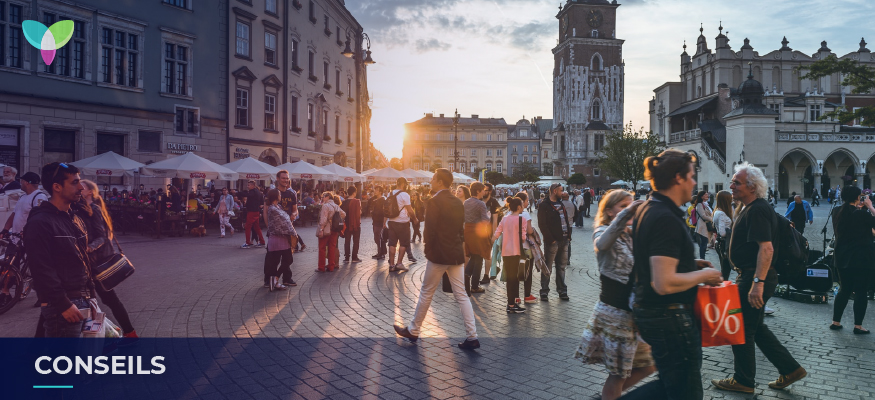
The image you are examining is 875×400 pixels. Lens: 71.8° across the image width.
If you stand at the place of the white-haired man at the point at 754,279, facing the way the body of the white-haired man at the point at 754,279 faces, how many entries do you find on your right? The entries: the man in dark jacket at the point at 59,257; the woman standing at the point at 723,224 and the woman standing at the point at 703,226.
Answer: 2

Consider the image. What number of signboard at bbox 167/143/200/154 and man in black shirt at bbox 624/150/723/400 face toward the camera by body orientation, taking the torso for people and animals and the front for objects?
1

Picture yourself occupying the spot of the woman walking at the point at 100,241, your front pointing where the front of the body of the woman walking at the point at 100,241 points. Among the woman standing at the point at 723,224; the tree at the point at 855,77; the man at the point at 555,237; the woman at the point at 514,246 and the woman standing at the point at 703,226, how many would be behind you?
5

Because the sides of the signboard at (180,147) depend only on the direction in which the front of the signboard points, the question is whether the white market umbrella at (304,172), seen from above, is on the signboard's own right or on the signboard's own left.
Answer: on the signboard's own left

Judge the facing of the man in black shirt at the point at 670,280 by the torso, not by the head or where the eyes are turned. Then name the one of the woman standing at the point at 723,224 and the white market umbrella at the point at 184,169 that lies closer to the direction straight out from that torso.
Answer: the woman standing

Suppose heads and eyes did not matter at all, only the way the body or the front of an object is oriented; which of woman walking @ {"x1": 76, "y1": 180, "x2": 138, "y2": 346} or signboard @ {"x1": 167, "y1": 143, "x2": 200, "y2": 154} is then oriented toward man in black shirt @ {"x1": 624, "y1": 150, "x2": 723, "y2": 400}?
the signboard

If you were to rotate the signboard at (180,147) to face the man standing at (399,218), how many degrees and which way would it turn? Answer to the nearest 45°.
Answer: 0° — it already faces them

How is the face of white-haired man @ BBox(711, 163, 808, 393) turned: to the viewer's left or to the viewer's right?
to the viewer's left

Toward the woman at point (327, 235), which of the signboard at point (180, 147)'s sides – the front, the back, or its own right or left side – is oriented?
front
